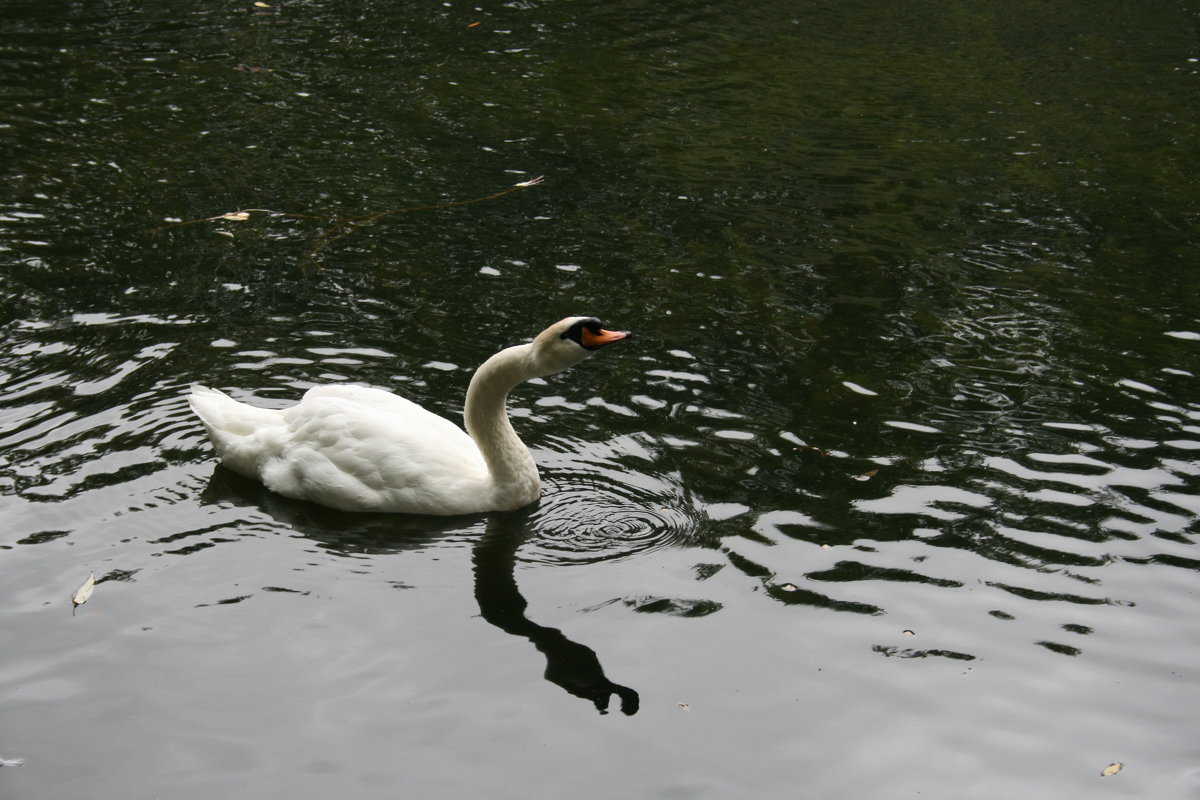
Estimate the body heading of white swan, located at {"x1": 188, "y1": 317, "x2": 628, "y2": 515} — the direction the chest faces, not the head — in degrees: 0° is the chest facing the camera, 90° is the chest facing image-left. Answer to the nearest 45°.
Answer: approximately 270°

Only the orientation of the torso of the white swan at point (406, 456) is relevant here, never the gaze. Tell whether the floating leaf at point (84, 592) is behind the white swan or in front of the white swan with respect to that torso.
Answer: behind
